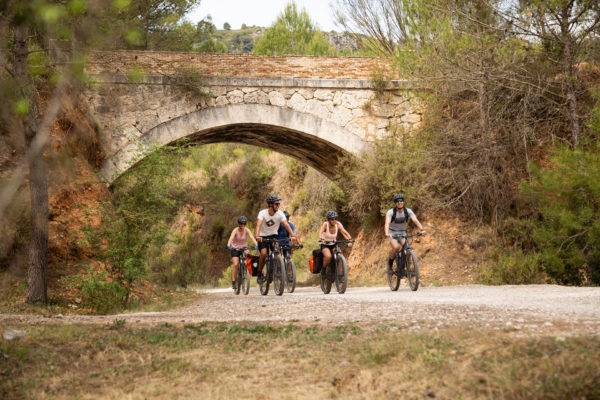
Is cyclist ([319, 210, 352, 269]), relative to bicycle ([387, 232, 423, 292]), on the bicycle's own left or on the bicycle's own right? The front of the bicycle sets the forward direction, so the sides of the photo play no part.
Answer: on the bicycle's own right

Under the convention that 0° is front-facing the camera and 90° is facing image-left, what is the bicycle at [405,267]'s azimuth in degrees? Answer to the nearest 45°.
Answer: approximately 315°

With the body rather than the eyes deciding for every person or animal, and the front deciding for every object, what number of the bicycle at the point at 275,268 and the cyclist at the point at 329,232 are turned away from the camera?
0

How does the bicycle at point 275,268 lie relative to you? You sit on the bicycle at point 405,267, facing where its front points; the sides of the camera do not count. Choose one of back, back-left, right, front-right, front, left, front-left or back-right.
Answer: back-right

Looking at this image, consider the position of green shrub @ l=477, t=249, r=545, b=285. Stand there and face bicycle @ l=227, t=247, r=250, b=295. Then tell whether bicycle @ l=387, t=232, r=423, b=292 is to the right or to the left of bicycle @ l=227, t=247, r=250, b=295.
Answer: left

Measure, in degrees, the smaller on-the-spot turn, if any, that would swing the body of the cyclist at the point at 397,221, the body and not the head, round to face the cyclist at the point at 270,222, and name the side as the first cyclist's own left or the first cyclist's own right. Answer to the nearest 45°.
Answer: approximately 135° to the first cyclist's own right

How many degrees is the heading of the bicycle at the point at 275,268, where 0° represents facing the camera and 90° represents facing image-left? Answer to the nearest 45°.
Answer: approximately 315°

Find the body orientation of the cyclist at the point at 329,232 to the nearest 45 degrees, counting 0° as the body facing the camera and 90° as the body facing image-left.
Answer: approximately 315°

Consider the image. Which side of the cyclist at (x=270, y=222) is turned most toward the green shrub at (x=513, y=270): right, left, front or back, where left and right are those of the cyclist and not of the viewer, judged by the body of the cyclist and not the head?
left

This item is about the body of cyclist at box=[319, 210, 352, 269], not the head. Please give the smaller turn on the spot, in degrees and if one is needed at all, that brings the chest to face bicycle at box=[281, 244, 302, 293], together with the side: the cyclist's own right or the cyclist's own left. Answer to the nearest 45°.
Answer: approximately 135° to the cyclist's own right
